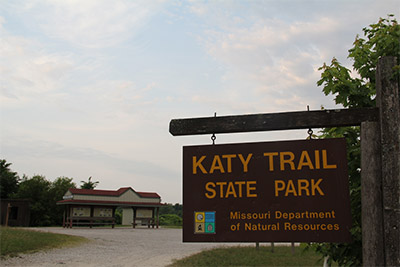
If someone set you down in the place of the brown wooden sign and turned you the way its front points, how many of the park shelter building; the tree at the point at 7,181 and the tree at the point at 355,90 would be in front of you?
0

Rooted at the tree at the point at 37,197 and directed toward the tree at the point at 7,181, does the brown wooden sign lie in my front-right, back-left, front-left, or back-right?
back-left

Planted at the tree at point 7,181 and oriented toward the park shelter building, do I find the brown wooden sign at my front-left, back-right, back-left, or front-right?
front-right

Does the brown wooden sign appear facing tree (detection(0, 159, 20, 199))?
no

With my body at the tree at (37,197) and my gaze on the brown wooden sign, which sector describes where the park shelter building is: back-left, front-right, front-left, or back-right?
front-left

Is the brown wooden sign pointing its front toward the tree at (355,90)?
no

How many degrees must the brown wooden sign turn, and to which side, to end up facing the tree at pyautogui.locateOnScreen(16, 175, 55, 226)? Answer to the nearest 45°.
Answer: approximately 135° to its right

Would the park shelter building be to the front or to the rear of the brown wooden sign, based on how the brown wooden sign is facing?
to the rear
